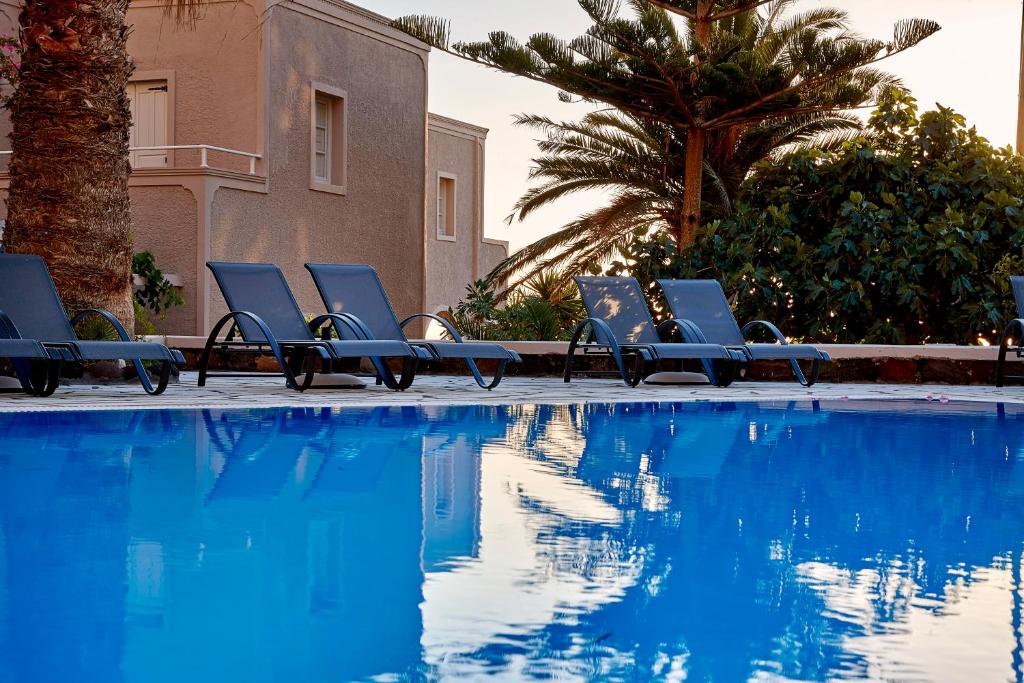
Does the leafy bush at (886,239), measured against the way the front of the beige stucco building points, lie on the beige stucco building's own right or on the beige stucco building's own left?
on the beige stucco building's own left

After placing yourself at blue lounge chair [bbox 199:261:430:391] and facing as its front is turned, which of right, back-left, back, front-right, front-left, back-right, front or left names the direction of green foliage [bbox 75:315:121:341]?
back-right

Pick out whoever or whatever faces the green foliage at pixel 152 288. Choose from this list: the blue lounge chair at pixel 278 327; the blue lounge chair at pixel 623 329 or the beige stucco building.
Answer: the beige stucco building

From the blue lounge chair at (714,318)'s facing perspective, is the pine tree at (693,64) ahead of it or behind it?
behind

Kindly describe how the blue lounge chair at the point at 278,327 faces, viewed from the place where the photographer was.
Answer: facing the viewer and to the right of the viewer

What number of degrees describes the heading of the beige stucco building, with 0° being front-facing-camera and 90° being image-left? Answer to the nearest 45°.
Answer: approximately 45°

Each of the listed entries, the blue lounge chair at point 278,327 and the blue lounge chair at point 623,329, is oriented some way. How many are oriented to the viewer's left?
0

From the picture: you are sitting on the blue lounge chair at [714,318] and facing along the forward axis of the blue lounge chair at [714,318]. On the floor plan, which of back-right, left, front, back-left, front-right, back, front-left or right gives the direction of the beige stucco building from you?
back

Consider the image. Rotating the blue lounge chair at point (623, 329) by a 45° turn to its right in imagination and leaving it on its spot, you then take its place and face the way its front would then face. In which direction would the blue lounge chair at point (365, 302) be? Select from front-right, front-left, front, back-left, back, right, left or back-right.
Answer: front-right

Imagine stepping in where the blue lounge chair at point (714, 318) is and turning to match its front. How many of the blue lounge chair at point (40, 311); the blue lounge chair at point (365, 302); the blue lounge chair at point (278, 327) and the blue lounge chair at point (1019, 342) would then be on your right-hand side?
3

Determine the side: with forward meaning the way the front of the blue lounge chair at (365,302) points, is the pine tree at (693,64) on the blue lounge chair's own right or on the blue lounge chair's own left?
on the blue lounge chair's own left
